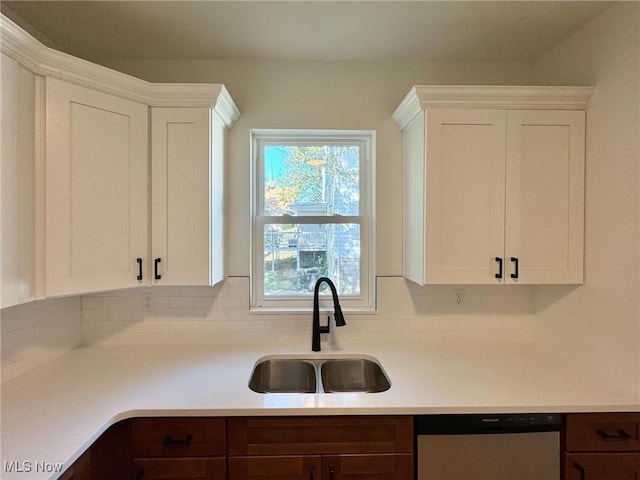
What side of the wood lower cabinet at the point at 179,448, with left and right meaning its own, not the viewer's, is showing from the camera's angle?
front

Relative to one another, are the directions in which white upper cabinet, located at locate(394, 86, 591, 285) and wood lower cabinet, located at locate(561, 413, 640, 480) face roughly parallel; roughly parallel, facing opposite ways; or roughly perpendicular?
roughly parallel

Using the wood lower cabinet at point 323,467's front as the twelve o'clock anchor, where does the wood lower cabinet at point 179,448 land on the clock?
the wood lower cabinet at point 179,448 is roughly at 3 o'clock from the wood lower cabinet at point 323,467.

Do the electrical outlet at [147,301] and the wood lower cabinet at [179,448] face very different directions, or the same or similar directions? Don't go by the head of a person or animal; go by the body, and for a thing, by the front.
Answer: same or similar directions

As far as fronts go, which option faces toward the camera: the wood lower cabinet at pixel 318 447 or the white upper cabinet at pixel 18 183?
the wood lower cabinet

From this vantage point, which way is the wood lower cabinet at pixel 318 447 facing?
toward the camera

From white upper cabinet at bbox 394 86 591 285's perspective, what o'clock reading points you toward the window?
The window is roughly at 3 o'clock from the white upper cabinet.

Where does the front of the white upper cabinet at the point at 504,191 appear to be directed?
toward the camera

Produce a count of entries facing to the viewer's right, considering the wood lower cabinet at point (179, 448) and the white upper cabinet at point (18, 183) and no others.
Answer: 1

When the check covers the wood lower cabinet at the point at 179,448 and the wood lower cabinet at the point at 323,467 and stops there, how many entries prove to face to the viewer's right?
0

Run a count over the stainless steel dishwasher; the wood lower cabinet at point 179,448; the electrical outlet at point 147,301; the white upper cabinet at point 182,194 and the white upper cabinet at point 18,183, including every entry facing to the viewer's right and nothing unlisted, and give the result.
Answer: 1

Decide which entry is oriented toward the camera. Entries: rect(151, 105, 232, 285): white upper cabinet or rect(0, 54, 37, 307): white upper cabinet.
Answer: rect(151, 105, 232, 285): white upper cabinet
